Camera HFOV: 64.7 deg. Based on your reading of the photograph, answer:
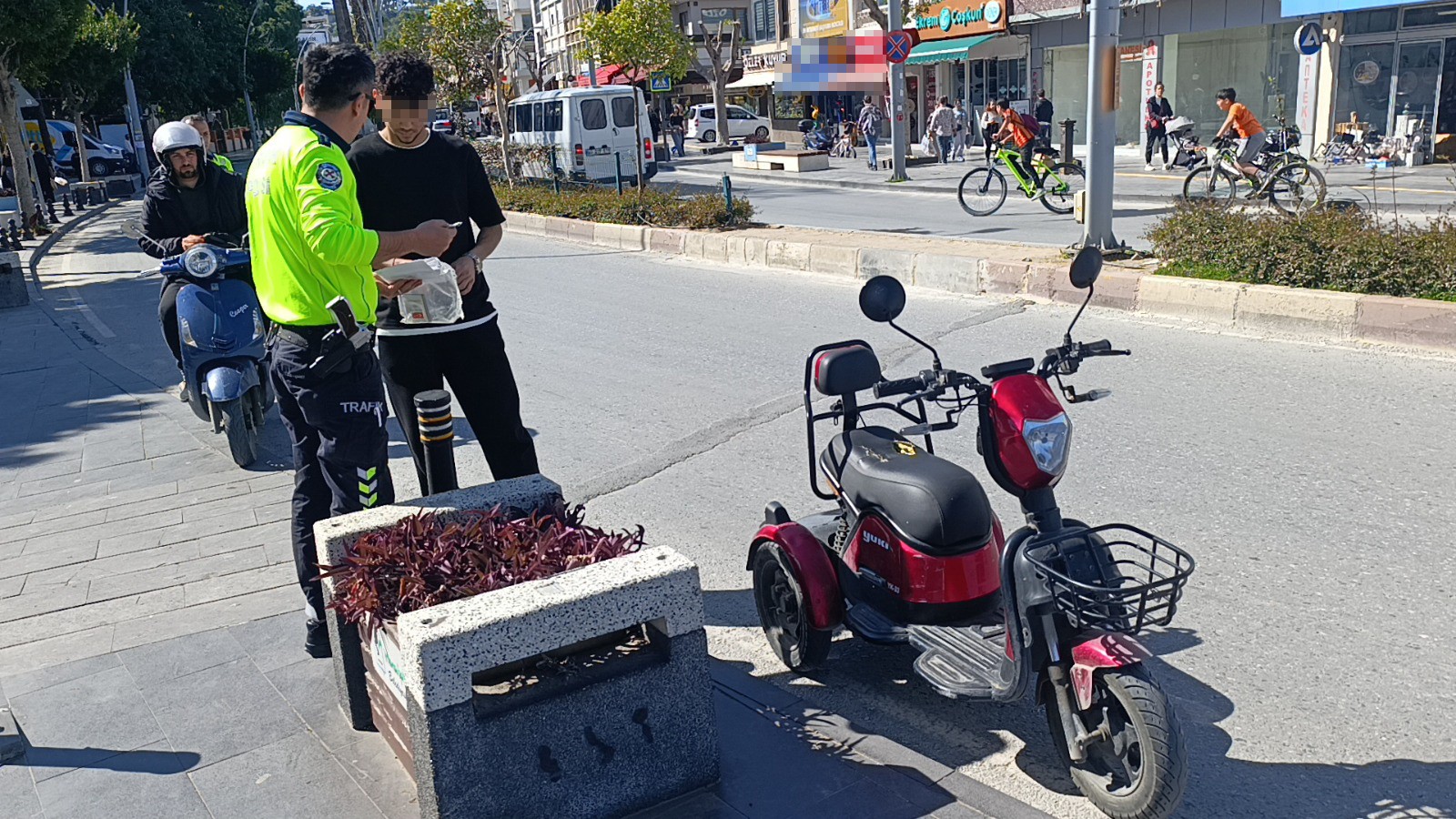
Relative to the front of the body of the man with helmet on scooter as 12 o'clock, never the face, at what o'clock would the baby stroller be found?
The baby stroller is roughly at 8 o'clock from the man with helmet on scooter.

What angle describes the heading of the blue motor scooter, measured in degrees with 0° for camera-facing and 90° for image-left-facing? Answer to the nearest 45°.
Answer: approximately 0°

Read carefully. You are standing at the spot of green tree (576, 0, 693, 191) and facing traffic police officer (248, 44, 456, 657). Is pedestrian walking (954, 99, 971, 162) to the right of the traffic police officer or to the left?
left

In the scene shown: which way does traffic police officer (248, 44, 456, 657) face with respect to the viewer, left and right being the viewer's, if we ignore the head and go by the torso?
facing away from the viewer and to the right of the viewer

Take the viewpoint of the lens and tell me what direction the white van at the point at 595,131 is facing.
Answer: facing away from the viewer and to the left of the viewer

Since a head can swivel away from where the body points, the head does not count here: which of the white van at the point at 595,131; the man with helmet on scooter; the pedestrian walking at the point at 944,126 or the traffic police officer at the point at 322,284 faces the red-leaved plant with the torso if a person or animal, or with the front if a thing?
the man with helmet on scooter

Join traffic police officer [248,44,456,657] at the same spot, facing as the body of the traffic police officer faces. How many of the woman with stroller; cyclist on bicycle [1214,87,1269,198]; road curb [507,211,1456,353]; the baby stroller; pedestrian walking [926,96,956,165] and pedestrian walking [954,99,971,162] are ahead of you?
6

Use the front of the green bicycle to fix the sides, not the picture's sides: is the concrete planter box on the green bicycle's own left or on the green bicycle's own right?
on the green bicycle's own left
